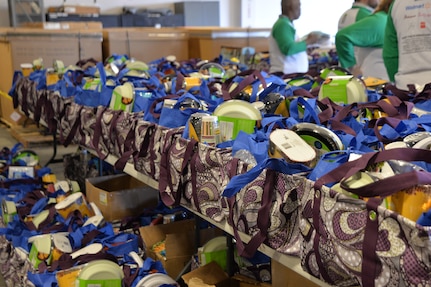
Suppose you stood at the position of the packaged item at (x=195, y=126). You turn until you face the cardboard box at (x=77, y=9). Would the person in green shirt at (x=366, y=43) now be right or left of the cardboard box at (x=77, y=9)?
right

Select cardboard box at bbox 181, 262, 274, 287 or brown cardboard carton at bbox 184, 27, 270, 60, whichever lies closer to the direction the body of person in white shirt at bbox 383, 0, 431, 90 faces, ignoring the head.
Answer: the brown cardboard carton
